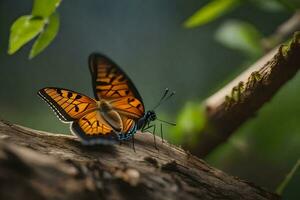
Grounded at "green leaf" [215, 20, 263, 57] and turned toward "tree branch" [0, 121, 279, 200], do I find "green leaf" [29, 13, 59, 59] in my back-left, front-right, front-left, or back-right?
front-right

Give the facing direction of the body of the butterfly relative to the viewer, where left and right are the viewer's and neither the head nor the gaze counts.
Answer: facing to the right of the viewer

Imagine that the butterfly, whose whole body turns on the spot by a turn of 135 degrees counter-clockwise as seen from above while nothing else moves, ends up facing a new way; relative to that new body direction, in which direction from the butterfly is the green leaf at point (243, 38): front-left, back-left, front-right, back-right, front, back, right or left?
right
